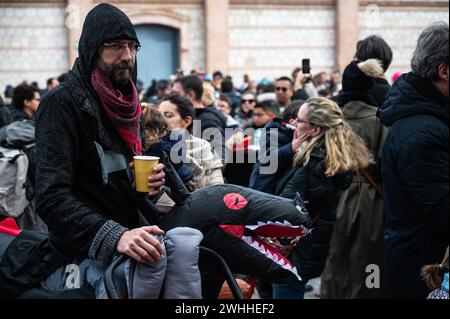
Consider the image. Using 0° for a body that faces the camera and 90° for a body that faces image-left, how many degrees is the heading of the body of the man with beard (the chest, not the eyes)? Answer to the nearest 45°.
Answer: approximately 315°

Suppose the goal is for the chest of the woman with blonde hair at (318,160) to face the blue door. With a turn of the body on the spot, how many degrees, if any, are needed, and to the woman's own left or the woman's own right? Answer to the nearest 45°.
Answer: approximately 90° to the woman's own right

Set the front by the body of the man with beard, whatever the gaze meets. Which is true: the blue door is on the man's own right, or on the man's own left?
on the man's own left

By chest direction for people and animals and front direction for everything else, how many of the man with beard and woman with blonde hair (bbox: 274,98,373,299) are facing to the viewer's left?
1

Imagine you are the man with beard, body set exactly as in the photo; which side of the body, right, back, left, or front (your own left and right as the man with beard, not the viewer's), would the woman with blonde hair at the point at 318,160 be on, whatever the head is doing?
left

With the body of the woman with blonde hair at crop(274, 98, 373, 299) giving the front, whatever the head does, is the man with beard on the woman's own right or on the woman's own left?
on the woman's own left

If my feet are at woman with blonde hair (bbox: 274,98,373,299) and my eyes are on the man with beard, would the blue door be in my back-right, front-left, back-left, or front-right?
back-right

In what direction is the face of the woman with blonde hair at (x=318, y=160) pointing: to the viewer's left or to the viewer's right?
to the viewer's left

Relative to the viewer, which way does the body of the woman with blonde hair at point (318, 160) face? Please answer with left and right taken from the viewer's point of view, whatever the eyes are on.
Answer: facing to the left of the viewer
